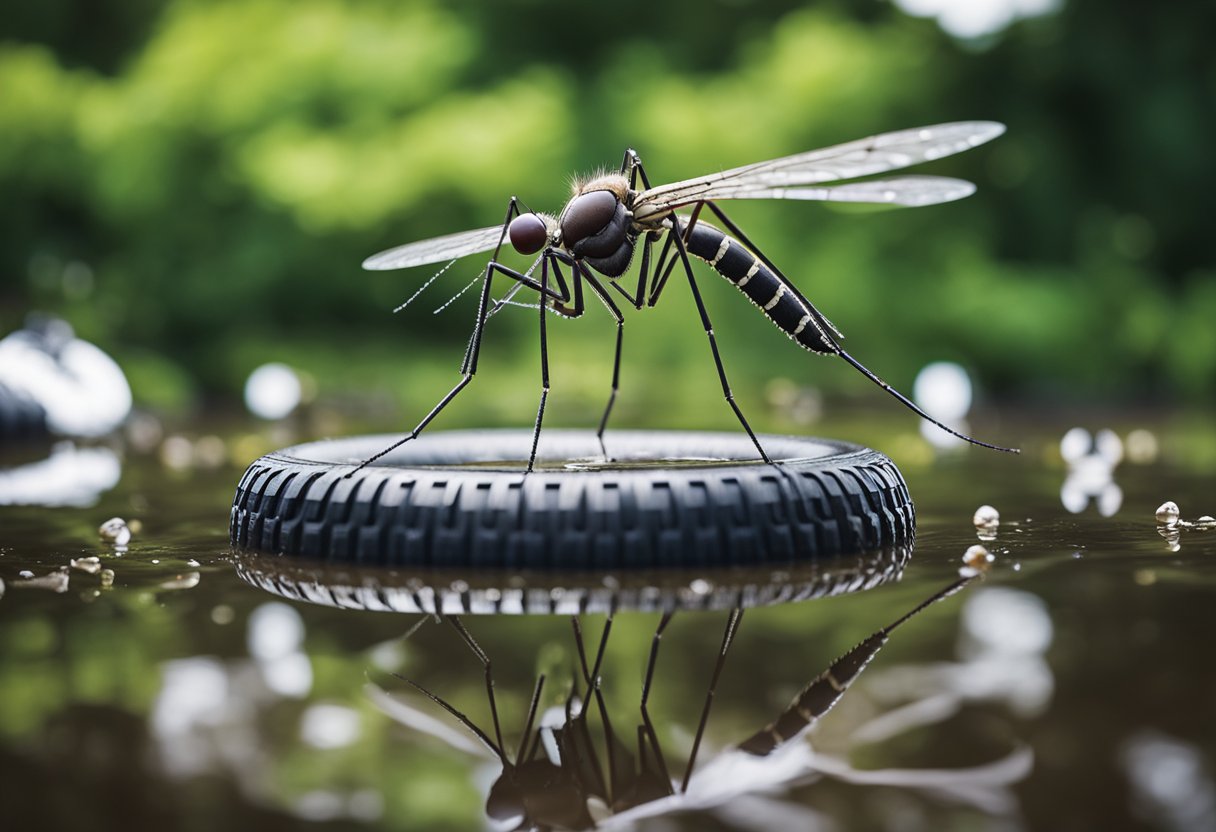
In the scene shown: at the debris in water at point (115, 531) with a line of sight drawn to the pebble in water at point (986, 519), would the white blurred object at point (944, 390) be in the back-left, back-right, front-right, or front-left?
front-left

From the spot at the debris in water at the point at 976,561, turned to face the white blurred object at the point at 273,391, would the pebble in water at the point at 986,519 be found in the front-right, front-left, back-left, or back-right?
front-right

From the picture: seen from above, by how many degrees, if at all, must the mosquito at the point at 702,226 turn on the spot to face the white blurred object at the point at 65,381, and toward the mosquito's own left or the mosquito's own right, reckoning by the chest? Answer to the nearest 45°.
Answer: approximately 45° to the mosquito's own right

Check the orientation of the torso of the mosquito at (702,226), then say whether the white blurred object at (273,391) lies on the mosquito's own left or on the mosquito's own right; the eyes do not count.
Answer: on the mosquito's own right

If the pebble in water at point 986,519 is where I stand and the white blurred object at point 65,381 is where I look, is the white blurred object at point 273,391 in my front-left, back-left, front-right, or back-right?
front-right

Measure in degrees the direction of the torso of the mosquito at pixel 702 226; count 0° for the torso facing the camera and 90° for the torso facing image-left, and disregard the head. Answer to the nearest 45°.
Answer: approximately 90°

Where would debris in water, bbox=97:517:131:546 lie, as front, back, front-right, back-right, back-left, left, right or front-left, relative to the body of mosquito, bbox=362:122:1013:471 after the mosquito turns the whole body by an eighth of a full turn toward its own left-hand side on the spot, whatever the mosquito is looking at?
front-right

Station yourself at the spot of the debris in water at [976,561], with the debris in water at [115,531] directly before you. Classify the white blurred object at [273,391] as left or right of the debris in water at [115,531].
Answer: right
